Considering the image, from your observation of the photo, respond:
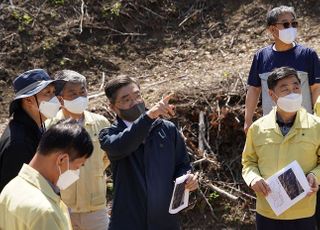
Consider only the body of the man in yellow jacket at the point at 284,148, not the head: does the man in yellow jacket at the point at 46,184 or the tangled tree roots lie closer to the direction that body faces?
the man in yellow jacket

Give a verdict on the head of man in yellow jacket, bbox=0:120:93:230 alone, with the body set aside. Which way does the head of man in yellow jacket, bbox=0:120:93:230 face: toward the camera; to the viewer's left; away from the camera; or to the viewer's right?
to the viewer's right

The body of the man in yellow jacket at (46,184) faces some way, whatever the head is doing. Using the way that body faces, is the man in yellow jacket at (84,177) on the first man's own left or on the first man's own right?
on the first man's own left

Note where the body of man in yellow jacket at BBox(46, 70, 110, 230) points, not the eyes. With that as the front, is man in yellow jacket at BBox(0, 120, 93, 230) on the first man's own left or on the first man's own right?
on the first man's own right

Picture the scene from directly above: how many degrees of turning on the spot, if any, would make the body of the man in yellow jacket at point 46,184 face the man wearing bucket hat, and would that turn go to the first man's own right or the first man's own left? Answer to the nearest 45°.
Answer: approximately 90° to the first man's own left

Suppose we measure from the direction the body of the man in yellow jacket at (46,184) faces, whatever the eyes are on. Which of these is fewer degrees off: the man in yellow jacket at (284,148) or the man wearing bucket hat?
the man in yellow jacket

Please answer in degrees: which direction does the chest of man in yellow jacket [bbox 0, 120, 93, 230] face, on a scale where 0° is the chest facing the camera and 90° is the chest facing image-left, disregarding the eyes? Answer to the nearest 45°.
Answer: approximately 270°
